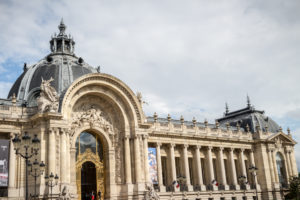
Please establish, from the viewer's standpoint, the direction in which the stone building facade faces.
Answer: facing the viewer and to the right of the viewer
